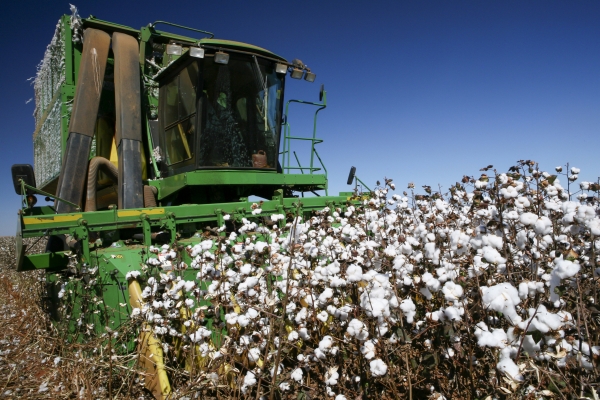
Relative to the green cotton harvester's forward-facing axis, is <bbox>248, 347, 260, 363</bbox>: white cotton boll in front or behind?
in front

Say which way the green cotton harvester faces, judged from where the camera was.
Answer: facing the viewer and to the right of the viewer

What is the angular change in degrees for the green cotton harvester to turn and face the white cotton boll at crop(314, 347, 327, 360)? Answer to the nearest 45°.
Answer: approximately 45° to its right

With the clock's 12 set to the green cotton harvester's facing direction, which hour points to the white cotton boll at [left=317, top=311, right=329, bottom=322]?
The white cotton boll is roughly at 1 o'clock from the green cotton harvester.

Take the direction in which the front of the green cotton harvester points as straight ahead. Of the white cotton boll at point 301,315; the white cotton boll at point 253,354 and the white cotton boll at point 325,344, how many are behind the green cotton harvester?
0

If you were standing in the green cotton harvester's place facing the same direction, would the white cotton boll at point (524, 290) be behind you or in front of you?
in front

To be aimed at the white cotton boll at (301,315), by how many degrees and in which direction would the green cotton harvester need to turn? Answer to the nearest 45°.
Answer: approximately 45° to its right

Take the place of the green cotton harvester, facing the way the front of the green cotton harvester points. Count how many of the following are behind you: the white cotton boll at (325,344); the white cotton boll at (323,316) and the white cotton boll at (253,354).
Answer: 0
